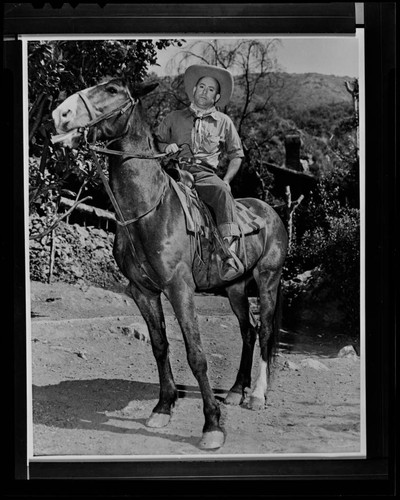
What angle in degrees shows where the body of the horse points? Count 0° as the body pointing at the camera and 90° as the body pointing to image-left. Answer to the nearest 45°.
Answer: approximately 45°

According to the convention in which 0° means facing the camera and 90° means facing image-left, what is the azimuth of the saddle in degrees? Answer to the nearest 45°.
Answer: approximately 45°
